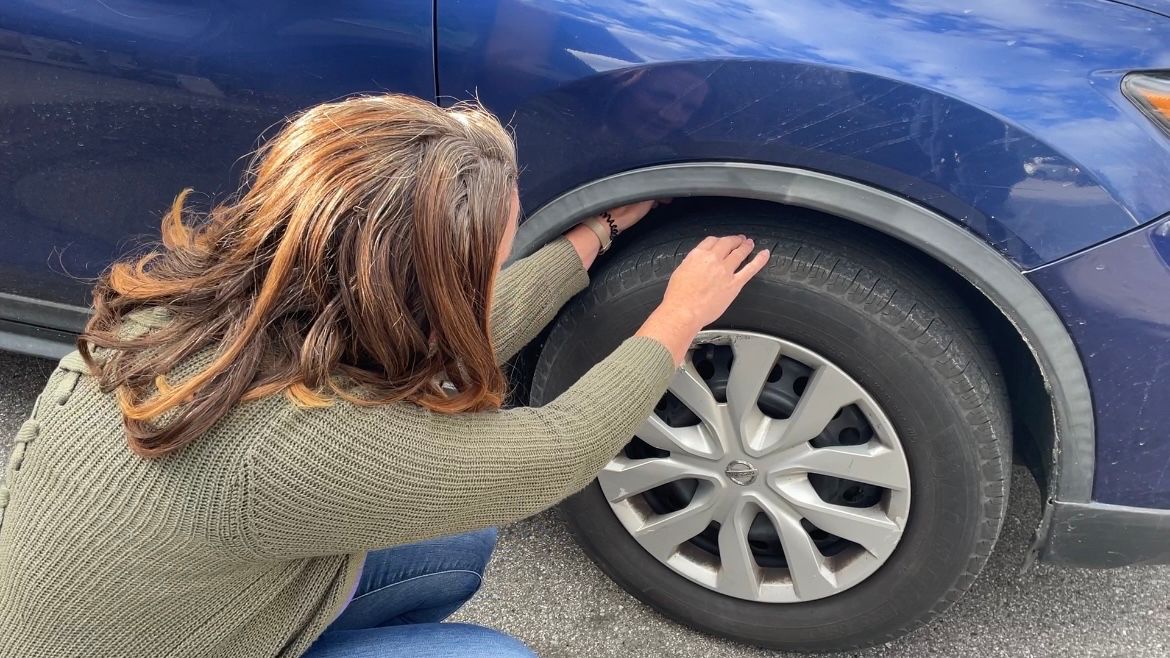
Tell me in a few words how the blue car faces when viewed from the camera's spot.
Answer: facing to the right of the viewer

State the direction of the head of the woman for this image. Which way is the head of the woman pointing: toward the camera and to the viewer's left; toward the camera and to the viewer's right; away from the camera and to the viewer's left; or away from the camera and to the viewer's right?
away from the camera and to the viewer's right

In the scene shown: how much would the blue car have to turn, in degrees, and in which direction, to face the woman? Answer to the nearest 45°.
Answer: approximately 135° to its right
